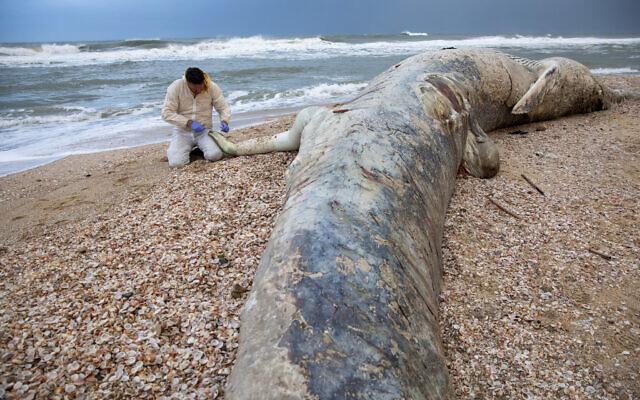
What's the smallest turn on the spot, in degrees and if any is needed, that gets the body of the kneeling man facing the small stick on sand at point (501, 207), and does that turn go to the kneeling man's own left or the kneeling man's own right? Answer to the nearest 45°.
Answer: approximately 45° to the kneeling man's own left

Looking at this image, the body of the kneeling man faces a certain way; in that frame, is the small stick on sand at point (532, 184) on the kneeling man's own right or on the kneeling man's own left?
on the kneeling man's own left

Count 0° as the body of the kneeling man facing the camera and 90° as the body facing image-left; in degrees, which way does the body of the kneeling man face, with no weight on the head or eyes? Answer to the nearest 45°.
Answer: approximately 0°

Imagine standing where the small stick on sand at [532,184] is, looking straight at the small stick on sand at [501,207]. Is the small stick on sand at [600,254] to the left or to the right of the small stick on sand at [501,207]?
left

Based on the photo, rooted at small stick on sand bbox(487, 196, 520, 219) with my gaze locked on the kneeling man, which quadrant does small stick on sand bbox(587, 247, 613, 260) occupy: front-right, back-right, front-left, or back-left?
back-left
